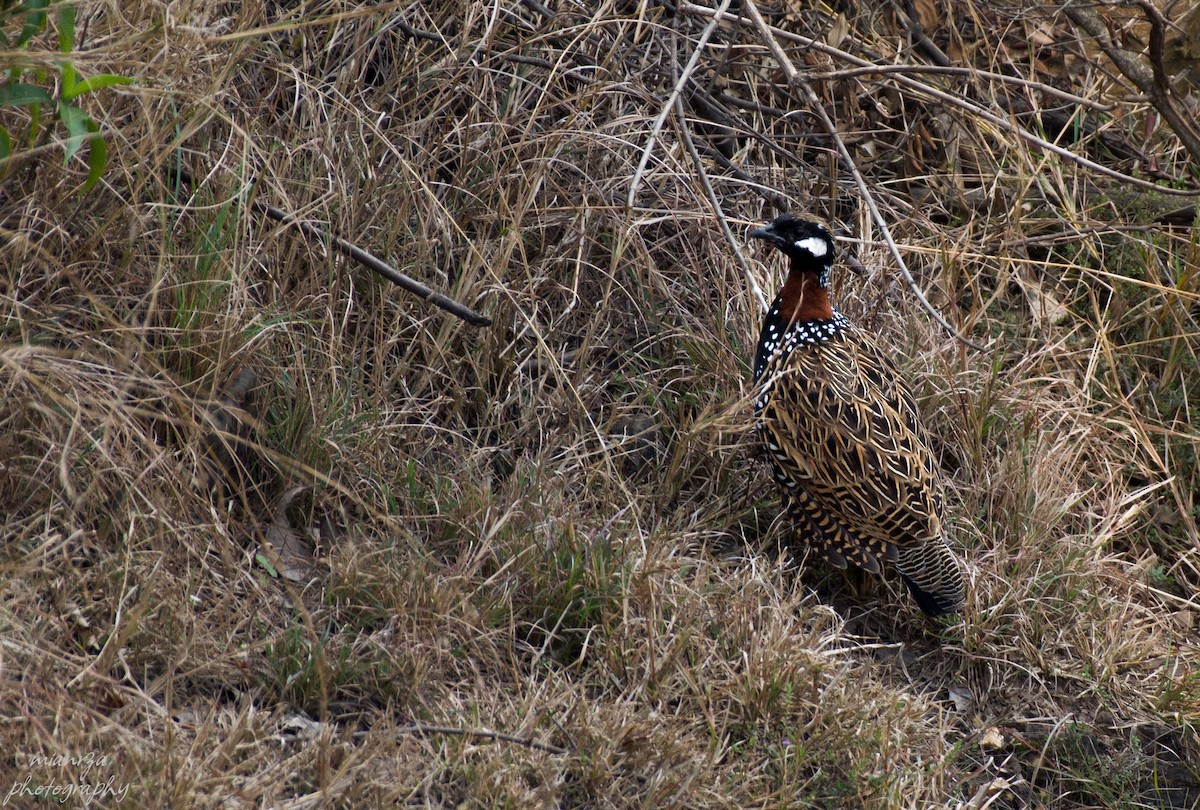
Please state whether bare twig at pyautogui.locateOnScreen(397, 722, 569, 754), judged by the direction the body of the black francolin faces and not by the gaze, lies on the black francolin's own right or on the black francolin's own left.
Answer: on the black francolin's own left

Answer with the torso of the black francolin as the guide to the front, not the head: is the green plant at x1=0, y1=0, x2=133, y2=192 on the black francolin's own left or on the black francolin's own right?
on the black francolin's own left

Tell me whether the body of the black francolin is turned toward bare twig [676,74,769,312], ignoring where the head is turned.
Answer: yes

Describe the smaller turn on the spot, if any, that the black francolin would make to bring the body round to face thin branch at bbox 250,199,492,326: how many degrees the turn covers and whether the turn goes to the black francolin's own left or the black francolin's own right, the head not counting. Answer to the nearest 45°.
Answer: approximately 45° to the black francolin's own left

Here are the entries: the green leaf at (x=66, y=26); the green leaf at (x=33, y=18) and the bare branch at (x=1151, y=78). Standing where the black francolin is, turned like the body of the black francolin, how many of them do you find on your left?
2

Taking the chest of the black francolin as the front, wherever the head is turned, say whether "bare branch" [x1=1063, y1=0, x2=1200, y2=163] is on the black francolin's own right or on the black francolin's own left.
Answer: on the black francolin's own right

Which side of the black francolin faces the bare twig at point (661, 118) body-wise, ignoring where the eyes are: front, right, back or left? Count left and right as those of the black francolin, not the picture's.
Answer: front

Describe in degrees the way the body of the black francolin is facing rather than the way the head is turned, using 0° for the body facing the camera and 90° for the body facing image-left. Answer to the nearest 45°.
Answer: approximately 135°
